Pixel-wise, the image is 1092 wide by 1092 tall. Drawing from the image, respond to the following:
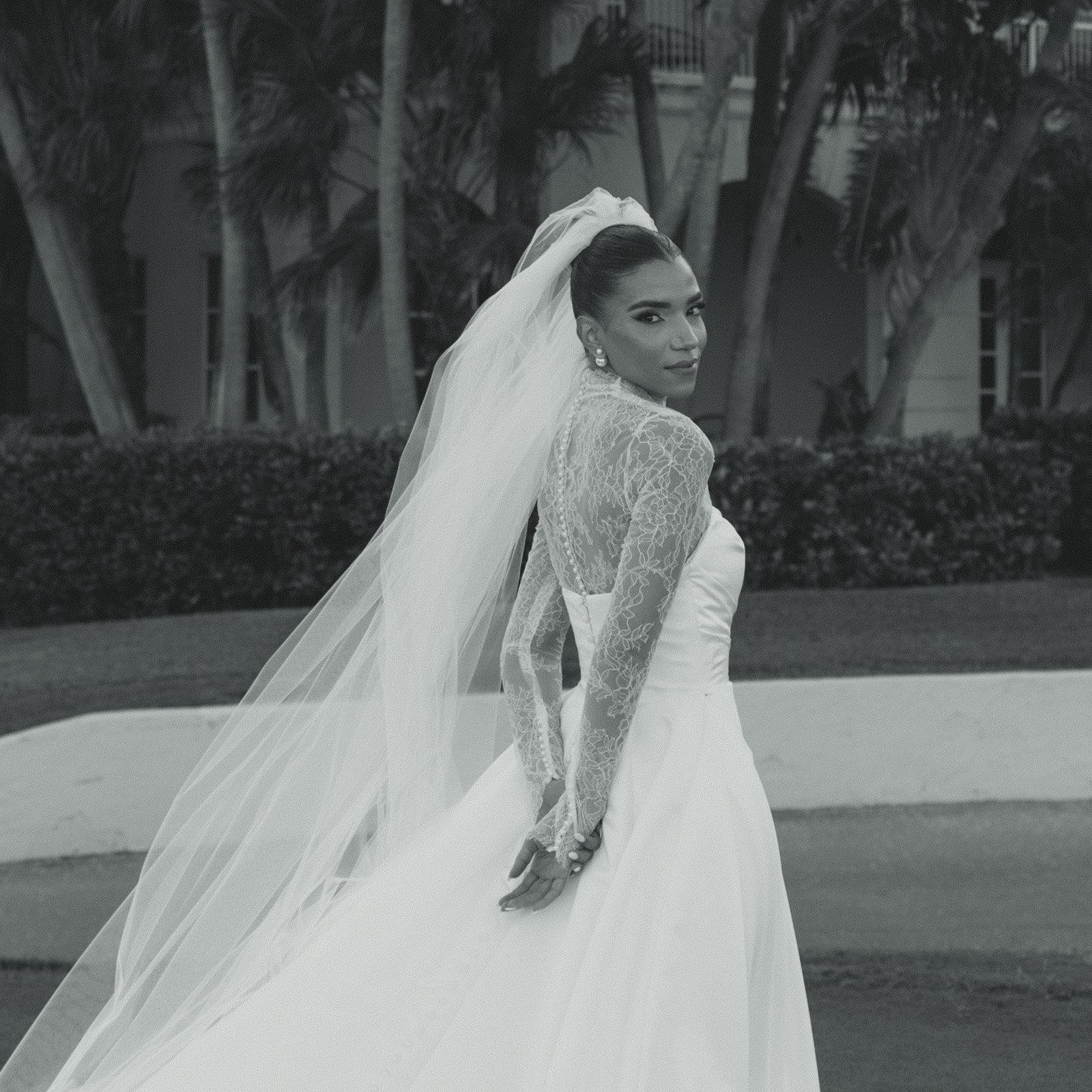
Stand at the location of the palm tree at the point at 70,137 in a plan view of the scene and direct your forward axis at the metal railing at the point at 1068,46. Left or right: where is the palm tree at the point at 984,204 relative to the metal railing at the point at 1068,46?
right

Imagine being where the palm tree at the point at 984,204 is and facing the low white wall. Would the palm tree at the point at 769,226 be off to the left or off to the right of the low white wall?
right

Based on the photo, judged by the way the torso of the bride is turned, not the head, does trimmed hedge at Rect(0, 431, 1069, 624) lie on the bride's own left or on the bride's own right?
on the bride's own left

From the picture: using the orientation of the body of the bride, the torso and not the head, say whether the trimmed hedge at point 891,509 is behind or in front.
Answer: in front

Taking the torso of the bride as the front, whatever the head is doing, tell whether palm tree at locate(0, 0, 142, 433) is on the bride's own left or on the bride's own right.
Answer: on the bride's own left

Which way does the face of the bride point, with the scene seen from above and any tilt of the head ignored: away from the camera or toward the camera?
toward the camera
